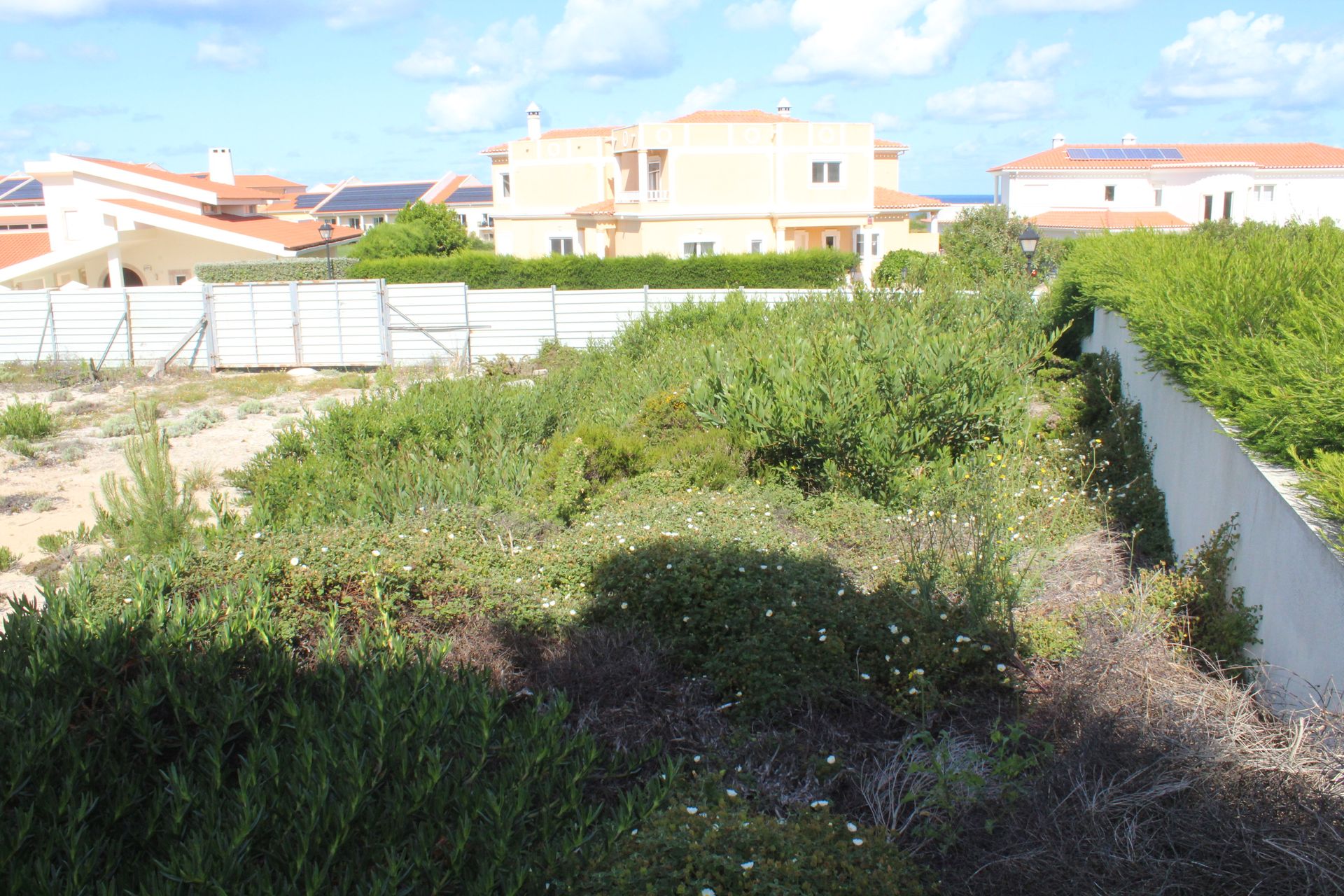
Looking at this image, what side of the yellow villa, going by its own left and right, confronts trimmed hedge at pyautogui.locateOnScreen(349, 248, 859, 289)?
front

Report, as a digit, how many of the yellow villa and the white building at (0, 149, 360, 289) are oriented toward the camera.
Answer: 2

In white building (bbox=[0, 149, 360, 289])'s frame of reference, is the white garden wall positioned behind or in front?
in front

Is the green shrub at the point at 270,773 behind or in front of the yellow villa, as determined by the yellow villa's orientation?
in front

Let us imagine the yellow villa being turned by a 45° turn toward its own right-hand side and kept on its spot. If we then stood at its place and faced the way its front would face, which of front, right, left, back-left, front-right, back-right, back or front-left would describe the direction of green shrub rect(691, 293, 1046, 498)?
front-left

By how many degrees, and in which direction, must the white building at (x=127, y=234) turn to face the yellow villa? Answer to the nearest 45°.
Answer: approximately 90° to its left

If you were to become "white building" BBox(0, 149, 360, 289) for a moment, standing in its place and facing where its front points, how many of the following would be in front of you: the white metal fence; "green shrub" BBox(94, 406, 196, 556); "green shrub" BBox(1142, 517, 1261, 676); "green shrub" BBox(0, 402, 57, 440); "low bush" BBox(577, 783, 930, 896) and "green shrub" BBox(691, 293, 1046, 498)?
6

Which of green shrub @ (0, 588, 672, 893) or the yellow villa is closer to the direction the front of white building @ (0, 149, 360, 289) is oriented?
the green shrub

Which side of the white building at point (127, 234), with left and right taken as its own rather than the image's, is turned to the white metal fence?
front

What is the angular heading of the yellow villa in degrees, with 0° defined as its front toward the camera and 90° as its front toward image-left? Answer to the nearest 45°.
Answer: approximately 0°

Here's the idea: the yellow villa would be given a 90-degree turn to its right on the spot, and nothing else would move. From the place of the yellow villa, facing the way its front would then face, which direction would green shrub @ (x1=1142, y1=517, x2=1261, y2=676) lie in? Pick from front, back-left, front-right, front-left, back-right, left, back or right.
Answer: left

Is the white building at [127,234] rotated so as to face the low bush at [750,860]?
yes
